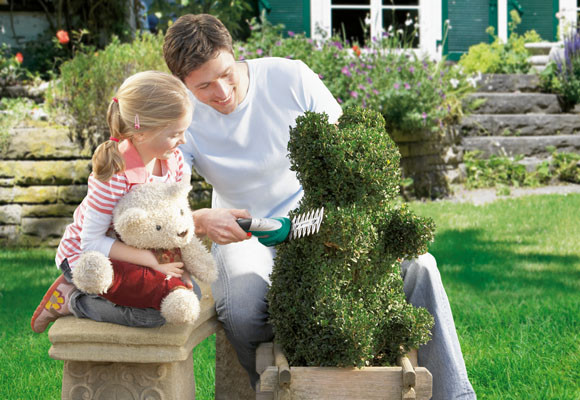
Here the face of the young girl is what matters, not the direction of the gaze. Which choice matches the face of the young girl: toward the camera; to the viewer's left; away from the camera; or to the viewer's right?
to the viewer's right

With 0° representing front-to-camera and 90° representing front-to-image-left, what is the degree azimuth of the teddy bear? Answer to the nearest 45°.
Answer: approximately 315°

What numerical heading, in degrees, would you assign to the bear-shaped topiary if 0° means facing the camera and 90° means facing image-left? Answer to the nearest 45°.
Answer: approximately 315°

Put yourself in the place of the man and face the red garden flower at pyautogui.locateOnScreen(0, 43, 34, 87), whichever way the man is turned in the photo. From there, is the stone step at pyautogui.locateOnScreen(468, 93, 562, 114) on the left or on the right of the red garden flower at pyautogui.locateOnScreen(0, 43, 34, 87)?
right
